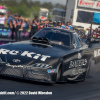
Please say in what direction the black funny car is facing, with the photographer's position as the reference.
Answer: facing the viewer and to the left of the viewer
